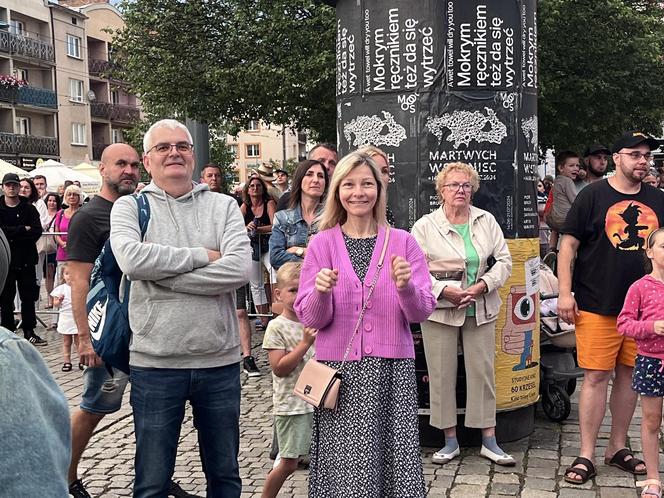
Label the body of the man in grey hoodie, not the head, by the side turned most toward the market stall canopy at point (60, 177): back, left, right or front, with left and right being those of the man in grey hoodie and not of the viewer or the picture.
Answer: back

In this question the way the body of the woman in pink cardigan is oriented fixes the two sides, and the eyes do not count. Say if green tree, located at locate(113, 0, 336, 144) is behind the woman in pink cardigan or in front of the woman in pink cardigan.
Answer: behind

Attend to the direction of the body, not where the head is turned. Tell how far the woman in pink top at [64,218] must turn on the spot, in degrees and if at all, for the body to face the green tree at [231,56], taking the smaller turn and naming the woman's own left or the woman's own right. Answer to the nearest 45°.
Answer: approximately 135° to the woman's own left

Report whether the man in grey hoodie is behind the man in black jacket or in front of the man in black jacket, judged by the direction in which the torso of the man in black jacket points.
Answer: in front

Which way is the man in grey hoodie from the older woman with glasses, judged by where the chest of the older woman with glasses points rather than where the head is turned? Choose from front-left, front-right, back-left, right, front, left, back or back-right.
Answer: front-right

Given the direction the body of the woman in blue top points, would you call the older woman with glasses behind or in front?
in front

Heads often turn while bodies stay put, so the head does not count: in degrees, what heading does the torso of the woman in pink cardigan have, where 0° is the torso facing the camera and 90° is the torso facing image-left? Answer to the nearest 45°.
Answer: approximately 0°
